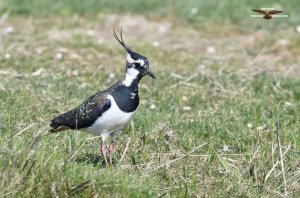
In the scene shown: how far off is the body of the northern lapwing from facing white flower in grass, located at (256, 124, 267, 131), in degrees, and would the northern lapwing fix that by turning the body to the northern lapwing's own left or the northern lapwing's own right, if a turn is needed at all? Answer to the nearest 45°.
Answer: approximately 45° to the northern lapwing's own left

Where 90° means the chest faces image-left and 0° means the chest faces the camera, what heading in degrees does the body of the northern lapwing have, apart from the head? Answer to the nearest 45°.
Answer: approximately 270°

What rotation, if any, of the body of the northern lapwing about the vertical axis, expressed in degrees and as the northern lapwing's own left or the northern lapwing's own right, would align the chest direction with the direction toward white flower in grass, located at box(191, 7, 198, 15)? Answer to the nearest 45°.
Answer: approximately 90° to the northern lapwing's own left

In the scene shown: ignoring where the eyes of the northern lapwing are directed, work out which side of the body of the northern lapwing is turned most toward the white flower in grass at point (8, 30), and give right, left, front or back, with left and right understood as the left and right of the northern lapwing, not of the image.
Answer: left

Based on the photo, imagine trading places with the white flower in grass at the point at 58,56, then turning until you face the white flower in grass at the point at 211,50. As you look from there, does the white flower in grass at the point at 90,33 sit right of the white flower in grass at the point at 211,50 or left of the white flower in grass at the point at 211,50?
left

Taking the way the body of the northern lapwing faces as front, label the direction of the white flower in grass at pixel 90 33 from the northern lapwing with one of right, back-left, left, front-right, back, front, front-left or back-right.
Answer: left

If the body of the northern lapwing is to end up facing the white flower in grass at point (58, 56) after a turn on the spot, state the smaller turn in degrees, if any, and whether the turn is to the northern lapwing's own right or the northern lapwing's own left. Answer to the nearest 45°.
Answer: approximately 90° to the northern lapwing's own left

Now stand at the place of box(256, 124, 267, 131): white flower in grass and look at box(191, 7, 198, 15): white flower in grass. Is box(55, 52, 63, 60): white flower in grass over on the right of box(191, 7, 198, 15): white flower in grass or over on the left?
left
